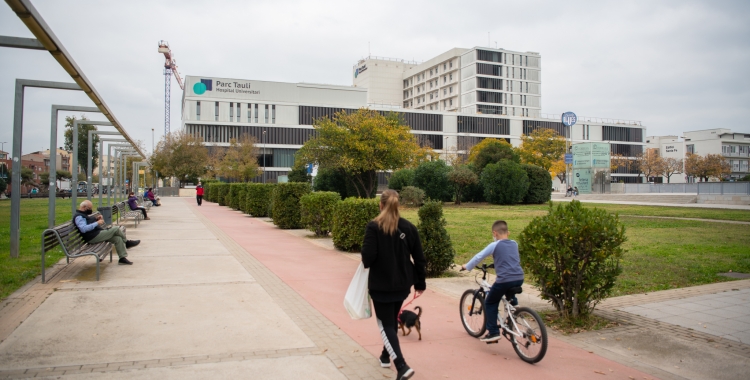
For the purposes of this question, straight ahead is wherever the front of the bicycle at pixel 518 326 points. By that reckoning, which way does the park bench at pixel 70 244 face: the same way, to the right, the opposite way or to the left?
to the right

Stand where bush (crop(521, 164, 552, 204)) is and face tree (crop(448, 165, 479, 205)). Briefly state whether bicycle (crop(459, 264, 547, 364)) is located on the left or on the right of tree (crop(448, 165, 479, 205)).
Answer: left

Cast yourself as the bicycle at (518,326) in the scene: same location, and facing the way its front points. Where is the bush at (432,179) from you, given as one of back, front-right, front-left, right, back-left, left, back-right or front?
front-right

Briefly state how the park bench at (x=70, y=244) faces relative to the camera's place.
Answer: facing to the right of the viewer

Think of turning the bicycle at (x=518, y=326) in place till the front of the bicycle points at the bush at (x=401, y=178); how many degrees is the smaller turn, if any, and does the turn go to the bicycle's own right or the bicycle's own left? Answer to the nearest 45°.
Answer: approximately 45° to the bicycle's own right

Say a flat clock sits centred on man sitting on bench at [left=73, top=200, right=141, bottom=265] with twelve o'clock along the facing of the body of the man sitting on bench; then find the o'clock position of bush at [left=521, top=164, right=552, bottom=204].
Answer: The bush is roughly at 11 o'clock from the man sitting on bench.

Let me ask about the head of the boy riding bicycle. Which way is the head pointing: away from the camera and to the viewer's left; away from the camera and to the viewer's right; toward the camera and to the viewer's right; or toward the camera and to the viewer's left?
away from the camera and to the viewer's left

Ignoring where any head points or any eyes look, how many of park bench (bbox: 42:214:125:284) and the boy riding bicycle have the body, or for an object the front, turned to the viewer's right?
1

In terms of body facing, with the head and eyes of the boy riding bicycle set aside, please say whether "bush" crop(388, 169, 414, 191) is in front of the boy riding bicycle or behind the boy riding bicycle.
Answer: in front

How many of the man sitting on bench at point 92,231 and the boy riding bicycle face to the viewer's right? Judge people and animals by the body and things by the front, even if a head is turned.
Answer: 1

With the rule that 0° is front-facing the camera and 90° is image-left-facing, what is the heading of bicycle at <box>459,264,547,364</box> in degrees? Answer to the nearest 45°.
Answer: approximately 135°

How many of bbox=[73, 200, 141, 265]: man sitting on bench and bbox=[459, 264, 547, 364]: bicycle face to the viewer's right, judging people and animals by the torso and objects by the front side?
1

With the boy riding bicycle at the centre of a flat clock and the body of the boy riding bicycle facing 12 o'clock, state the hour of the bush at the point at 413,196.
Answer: The bush is roughly at 1 o'clock from the boy riding bicycle.

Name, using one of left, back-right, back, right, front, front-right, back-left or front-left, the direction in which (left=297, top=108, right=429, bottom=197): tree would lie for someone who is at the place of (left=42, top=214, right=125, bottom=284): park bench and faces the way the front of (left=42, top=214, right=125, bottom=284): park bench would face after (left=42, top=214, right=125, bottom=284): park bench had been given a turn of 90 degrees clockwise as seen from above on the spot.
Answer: back-left

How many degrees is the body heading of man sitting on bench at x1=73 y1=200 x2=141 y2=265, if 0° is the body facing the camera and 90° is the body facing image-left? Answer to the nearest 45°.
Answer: approximately 270°

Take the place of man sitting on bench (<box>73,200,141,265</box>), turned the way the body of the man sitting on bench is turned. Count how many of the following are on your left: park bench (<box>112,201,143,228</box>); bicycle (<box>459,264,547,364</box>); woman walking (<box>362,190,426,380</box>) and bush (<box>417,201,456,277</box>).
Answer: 1
